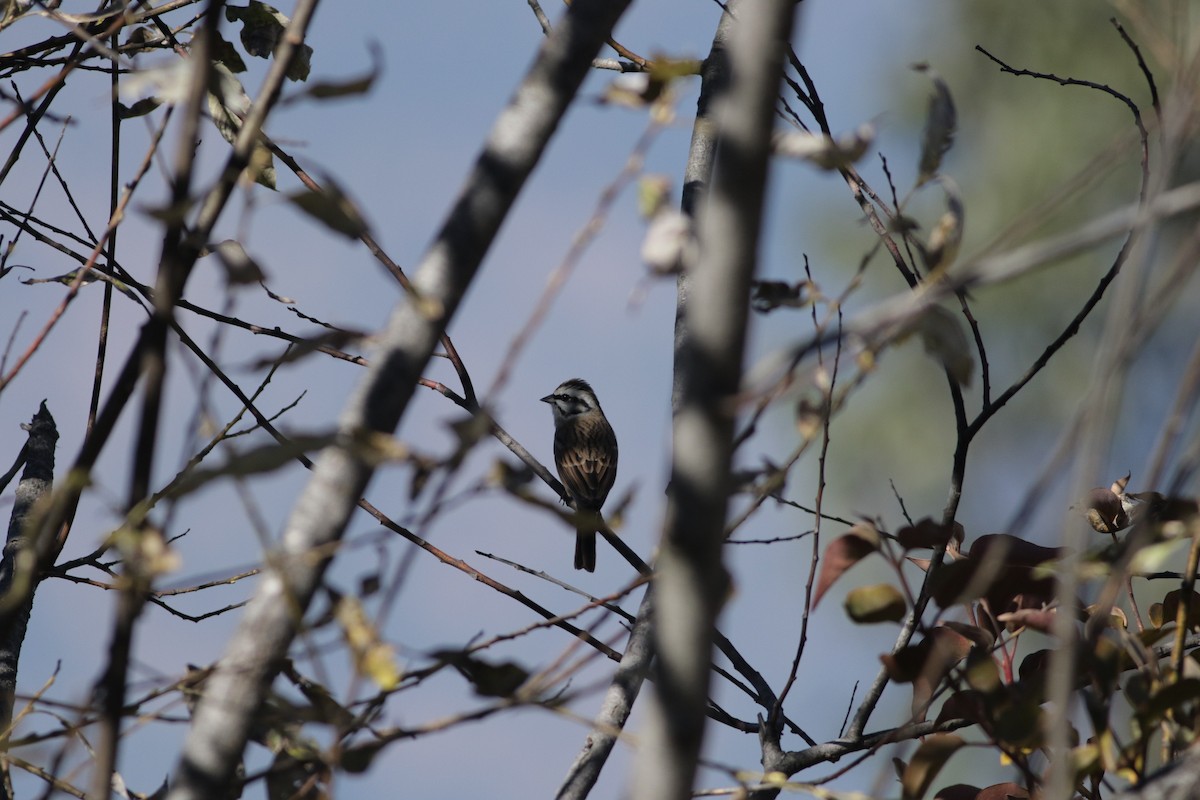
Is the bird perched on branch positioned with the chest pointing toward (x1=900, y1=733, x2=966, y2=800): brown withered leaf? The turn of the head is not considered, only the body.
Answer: no

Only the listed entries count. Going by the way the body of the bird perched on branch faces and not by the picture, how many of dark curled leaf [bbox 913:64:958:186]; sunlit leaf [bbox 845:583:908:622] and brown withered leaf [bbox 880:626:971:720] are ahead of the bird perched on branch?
0

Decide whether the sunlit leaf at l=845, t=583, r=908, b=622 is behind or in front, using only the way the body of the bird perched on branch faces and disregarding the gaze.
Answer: behind

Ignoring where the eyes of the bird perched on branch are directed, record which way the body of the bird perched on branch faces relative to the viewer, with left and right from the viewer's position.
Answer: facing away from the viewer and to the left of the viewer

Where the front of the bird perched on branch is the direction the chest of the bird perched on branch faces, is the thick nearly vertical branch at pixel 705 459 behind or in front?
behind

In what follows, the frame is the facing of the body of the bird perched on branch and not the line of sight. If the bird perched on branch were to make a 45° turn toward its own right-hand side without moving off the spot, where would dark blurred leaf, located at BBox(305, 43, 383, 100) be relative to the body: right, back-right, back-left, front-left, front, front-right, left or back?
back

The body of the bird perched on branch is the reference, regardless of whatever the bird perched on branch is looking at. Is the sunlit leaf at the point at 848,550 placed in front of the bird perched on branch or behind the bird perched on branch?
behind

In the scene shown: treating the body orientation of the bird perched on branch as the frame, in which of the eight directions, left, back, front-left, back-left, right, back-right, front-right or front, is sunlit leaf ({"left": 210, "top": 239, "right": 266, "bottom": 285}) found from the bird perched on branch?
back-left

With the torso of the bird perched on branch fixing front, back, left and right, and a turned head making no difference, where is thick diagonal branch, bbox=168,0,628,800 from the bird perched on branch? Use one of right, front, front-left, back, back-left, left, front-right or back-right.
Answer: back-left

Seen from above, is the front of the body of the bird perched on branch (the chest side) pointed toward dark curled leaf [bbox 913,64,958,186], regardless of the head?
no
